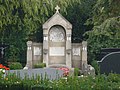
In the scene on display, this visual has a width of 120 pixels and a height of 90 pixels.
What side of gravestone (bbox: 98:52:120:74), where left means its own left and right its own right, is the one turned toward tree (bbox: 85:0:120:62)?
back

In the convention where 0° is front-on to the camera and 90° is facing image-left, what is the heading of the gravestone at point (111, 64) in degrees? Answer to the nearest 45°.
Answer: approximately 0°

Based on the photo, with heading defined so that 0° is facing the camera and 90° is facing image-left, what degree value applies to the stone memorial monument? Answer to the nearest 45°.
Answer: approximately 0°
